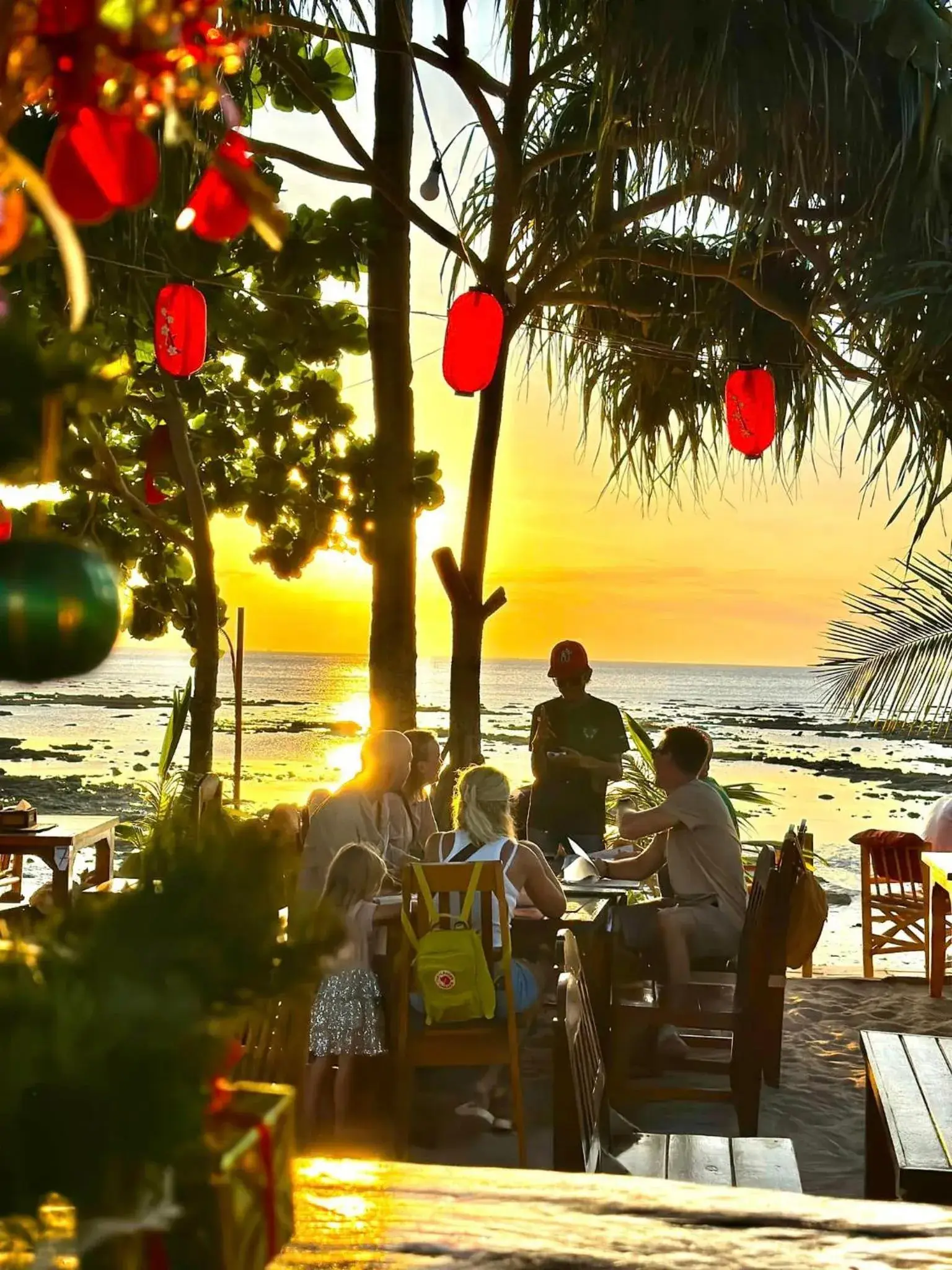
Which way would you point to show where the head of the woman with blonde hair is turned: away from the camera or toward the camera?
away from the camera

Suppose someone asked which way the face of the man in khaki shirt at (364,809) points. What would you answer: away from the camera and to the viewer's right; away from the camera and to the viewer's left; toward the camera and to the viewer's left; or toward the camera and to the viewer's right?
away from the camera and to the viewer's right

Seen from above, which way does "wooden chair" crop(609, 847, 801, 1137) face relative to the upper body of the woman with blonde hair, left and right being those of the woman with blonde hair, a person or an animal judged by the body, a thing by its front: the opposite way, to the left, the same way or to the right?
to the left

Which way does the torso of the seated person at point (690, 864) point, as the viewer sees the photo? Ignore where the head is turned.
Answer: to the viewer's left

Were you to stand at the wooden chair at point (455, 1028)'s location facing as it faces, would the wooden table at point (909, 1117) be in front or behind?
behind

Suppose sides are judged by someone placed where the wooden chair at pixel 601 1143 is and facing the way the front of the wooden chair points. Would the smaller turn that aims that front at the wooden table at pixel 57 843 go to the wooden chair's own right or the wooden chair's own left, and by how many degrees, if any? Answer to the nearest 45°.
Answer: approximately 135° to the wooden chair's own left

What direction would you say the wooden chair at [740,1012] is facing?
to the viewer's left

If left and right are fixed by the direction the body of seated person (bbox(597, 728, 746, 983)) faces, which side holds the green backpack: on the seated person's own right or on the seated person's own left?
on the seated person's own left

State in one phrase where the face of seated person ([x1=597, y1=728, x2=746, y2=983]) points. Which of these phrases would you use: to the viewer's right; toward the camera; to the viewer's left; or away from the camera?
to the viewer's left

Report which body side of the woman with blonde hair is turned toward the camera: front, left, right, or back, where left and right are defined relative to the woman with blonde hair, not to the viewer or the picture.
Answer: back

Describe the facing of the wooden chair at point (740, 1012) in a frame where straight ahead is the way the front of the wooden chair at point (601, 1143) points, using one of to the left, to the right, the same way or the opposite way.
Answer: the opposite way

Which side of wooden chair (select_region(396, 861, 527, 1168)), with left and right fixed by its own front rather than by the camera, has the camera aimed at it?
back

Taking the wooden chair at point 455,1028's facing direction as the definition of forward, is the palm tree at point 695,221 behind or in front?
in front

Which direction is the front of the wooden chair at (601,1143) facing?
to the viewer's right

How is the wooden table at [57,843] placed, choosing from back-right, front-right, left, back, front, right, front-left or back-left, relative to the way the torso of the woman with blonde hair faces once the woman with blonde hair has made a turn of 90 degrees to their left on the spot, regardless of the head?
front-right

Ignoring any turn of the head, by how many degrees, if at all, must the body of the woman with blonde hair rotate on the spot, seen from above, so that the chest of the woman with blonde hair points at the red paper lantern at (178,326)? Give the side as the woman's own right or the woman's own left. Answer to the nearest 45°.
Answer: approximately 45° to the woman's own left

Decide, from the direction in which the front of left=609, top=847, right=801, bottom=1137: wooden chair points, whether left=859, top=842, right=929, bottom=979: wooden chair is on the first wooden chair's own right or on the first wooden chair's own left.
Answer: on the first wooden chair's own right
